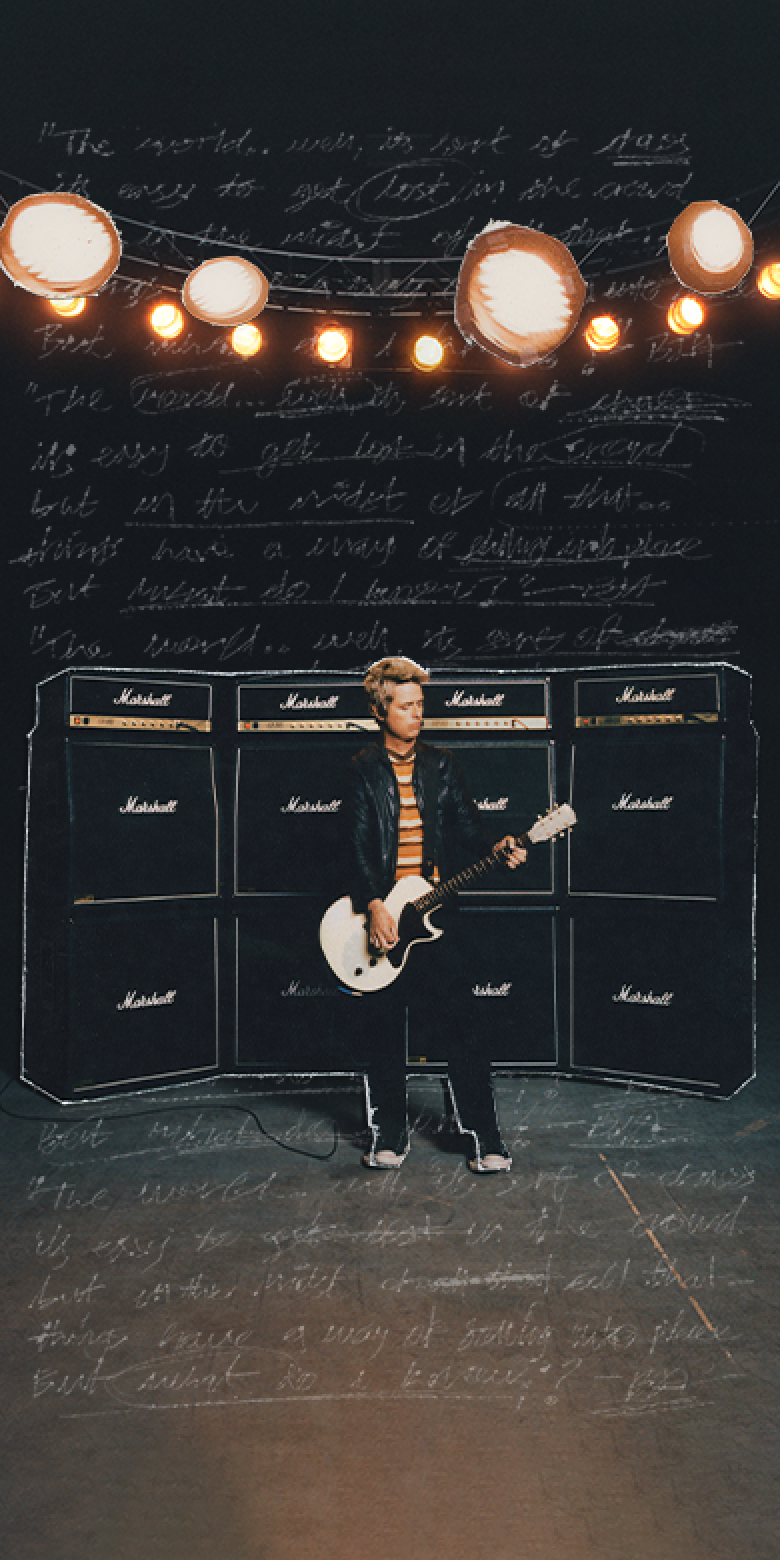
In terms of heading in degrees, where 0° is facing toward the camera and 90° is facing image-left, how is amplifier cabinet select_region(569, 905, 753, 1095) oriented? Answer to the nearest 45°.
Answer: approximately 45°

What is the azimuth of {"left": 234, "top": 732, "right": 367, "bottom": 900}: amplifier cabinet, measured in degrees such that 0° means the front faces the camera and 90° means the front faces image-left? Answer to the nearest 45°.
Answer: approximately 0°

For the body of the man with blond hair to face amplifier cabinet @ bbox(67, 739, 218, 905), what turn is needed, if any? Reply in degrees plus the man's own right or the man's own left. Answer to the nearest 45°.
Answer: approximately 135° to the man's own right

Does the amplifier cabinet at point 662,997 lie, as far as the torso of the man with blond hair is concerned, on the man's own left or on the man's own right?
on the man's own left

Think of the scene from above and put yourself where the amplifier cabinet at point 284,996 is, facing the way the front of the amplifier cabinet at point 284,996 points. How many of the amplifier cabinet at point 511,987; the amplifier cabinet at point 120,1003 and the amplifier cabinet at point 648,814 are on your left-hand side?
2
